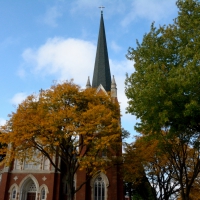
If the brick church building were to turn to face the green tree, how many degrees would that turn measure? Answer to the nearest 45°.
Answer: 0° — it already faces it

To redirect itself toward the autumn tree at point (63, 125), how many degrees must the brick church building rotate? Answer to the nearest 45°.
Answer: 0° — it already faces it

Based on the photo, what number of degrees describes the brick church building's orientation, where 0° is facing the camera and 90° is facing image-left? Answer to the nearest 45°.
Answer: approximately 0°
